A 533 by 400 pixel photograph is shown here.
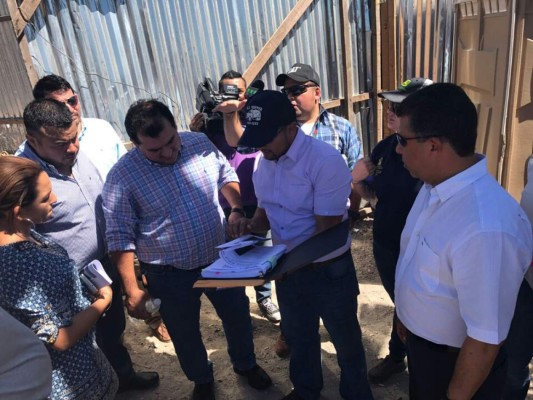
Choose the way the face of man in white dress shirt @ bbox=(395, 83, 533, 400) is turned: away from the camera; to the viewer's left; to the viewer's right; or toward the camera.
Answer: to the viewer's left

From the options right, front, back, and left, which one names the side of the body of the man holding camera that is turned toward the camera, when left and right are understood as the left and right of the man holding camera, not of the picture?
front

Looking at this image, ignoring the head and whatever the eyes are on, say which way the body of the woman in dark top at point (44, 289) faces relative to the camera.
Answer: to the viewer's right

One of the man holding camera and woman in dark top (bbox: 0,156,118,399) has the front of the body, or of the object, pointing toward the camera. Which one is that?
the man holding camera

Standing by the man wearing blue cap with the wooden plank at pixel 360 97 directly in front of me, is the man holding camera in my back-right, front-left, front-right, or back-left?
front-left

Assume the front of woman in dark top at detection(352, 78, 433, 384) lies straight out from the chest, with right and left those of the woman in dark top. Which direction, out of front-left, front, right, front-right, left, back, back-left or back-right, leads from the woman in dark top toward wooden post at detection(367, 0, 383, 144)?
back-right

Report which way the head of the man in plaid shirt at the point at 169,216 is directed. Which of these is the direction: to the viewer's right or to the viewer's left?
to the viewer's right

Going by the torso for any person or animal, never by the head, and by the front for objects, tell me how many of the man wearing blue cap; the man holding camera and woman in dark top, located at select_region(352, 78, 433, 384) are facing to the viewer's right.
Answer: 0

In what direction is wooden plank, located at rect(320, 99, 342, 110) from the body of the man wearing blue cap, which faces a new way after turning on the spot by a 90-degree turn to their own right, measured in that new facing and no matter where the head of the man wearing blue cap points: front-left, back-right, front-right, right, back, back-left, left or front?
front-right

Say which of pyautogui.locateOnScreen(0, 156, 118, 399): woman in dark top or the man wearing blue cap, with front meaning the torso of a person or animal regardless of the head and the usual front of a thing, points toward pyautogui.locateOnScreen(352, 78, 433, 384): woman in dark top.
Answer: pyautogui.locateOnScreen(0, 156, 118, 399): woman in dark top

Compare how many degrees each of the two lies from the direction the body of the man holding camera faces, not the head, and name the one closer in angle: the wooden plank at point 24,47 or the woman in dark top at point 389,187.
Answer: the woman in dark top

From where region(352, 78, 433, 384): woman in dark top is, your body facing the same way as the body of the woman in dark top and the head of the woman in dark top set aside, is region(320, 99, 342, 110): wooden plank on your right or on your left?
on your right

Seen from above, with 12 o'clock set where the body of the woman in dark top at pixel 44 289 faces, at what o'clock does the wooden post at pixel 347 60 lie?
The wooden post is roughly at 11 o'clock from the woman in dark top.

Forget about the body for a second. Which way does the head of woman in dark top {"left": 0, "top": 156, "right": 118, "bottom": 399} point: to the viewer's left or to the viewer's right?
to the viewer's right

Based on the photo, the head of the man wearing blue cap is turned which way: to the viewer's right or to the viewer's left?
to the viewer's left

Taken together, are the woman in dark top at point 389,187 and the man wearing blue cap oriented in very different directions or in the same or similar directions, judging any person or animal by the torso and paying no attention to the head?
same or similar directions

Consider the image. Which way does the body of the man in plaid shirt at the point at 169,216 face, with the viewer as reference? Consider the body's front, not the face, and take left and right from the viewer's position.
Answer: facing the viewer and to the right of the viewer

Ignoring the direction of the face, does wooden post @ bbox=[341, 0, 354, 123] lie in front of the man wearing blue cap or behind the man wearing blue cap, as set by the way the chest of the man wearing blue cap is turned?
behind
